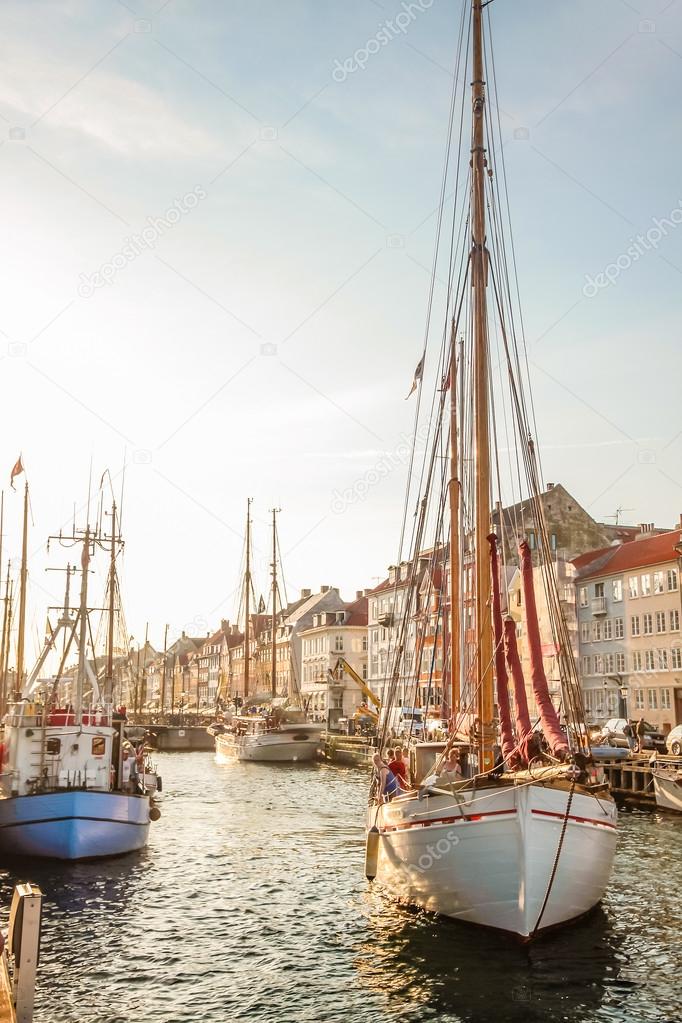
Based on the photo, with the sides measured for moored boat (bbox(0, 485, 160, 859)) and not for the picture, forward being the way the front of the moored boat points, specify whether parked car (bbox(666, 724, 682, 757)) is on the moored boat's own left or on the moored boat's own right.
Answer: on the moored boat's own right

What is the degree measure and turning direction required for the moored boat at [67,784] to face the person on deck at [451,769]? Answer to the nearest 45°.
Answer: approximately 135° to its right

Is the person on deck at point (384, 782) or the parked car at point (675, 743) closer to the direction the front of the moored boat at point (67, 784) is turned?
the parked car

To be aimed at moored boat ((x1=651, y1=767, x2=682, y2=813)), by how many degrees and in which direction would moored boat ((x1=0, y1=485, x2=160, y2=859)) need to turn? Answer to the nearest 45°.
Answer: approximately 90° to its right

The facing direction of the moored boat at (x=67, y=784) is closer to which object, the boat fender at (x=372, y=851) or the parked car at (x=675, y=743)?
the parked car

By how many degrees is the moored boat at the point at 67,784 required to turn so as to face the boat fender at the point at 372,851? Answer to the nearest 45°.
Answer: approximately 135° to its right

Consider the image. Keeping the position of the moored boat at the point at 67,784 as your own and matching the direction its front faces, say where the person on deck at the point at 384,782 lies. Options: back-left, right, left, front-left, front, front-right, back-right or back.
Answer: back-right

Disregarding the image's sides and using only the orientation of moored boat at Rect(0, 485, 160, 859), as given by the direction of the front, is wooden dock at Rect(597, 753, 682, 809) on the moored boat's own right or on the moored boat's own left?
on the moored boat's own right

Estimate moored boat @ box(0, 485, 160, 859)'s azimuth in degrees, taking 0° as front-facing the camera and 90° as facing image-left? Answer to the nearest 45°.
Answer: approximately 180°
